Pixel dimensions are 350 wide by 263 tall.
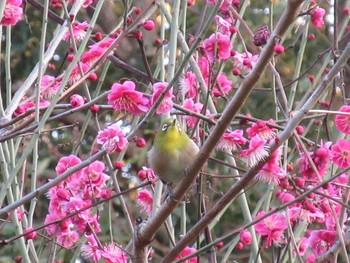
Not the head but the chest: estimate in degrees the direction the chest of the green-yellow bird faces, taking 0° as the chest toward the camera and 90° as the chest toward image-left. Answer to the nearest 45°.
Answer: approximately 0°

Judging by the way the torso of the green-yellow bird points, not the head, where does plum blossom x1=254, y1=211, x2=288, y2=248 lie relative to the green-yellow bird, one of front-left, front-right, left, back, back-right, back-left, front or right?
left

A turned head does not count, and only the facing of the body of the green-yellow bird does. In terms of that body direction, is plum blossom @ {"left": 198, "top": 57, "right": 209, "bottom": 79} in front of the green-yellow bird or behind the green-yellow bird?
behind

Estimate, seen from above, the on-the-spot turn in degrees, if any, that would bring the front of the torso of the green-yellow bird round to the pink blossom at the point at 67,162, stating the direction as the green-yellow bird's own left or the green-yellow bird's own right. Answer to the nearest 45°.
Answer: approximately 90° to the green-yellow bird's own right

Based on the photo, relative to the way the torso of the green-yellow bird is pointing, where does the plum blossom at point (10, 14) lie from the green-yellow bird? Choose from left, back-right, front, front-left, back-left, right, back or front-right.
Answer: right

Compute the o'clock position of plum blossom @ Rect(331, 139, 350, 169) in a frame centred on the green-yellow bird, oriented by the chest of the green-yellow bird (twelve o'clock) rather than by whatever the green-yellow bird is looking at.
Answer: The plum blossom is roughly at 9 o'clock from the green-yellow bird.

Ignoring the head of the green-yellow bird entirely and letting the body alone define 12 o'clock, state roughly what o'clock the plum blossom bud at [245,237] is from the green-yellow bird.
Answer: The plum blossom bud is roughly at 9 o'clock from the green-yellow bird.
